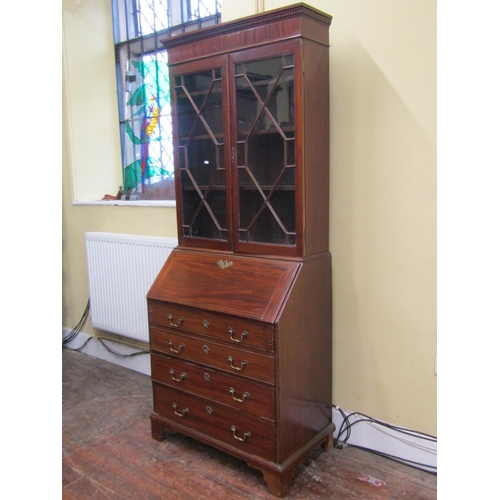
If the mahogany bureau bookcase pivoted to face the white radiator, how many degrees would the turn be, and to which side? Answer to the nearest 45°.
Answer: approximately 90° to its right

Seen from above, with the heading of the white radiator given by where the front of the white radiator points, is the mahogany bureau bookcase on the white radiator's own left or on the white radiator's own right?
on the white radiator's own left

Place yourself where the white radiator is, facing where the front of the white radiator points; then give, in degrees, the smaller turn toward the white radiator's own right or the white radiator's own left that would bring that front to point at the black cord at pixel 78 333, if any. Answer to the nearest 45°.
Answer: approximately 90° to the white radiator's own right

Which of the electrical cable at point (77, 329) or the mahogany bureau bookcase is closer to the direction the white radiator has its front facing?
the mahogany bureau bookcase

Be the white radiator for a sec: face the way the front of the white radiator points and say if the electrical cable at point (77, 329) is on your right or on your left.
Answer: on your right

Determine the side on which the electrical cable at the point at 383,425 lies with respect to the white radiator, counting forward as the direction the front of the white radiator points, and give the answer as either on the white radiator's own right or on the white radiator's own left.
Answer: on the white radiator's own left

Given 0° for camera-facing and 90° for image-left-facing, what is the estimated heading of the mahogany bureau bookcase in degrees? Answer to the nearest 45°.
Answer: approximately 45°

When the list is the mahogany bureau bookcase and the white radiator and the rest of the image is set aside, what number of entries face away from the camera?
0

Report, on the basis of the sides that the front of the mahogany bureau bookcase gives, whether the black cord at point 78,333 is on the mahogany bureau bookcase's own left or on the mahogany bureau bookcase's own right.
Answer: on the mahogany bureau bookcase's own right
